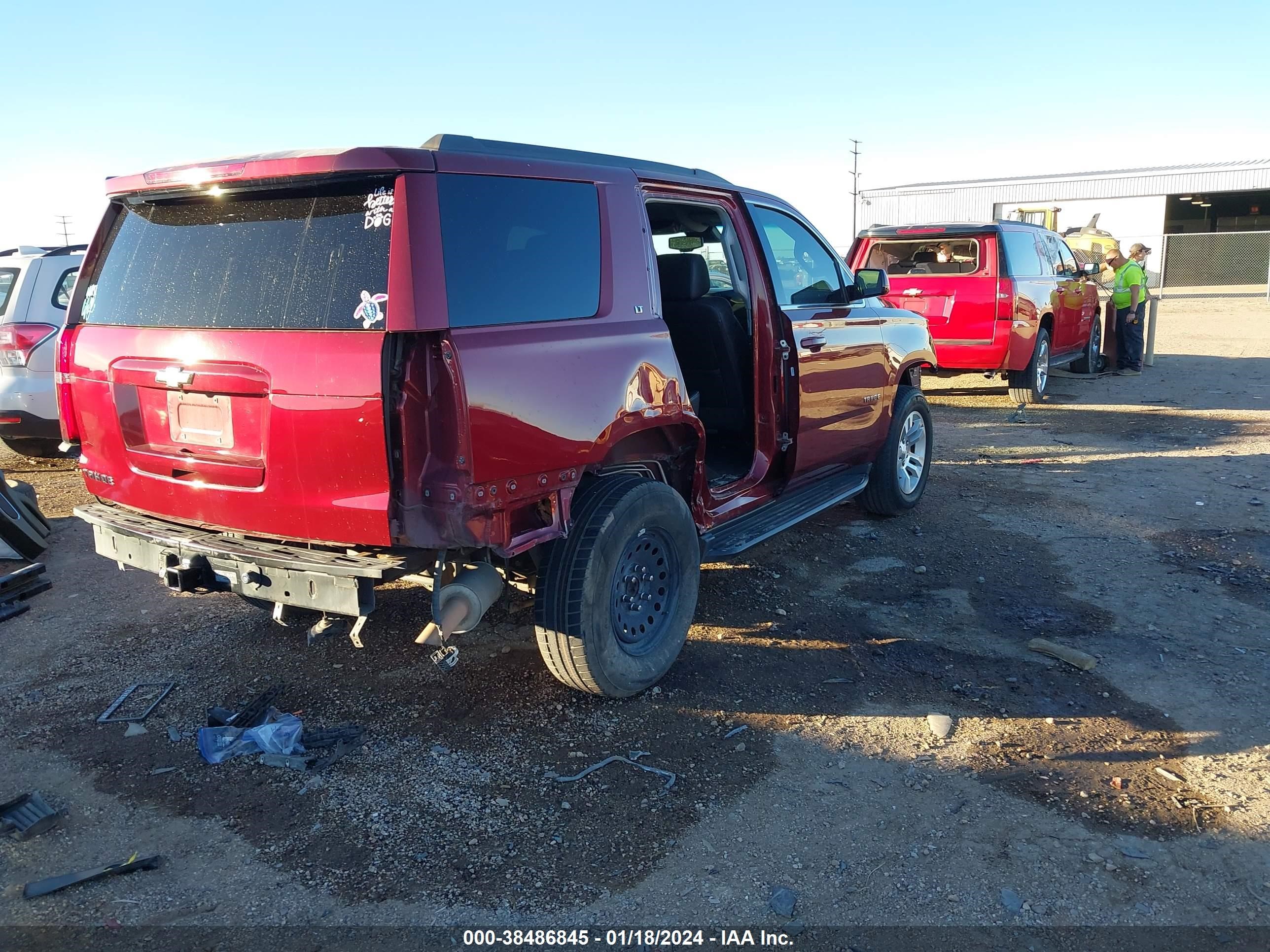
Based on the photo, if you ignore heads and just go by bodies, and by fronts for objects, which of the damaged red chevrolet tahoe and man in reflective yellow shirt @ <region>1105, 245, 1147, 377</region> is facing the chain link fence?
the damaged red chevrolet tahoe

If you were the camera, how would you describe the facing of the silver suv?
facing away from the viewer and to the right of the viewer

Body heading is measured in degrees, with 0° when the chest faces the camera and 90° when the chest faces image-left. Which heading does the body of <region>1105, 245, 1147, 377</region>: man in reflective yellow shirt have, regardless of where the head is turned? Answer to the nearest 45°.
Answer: approximately 90°

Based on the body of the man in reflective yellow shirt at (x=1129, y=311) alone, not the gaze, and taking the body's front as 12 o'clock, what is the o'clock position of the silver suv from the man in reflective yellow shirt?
The silver suv is roughly at 10 o'clock from the man in reflective yellow shirt.

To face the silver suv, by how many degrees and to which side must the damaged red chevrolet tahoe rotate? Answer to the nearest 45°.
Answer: approximately 90° to its left

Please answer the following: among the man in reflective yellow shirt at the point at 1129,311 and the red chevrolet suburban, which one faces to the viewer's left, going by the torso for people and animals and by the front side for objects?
the man in reflective yellow shirt

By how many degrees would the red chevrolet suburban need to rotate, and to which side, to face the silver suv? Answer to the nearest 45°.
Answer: approximately 180°

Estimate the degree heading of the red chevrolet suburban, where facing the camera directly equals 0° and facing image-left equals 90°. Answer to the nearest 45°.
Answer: approximately 225°

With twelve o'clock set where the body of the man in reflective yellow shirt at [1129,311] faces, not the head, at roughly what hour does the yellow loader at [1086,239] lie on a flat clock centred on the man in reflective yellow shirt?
The yellow loader is roughly at 3 o'clock from the man in reflective yellow shirt.

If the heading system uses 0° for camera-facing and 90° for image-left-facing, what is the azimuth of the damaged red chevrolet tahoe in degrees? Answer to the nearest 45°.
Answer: approximately 225°

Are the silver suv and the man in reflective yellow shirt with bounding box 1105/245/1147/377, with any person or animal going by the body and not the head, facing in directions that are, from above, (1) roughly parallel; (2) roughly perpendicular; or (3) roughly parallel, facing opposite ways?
roughly perpendicular
